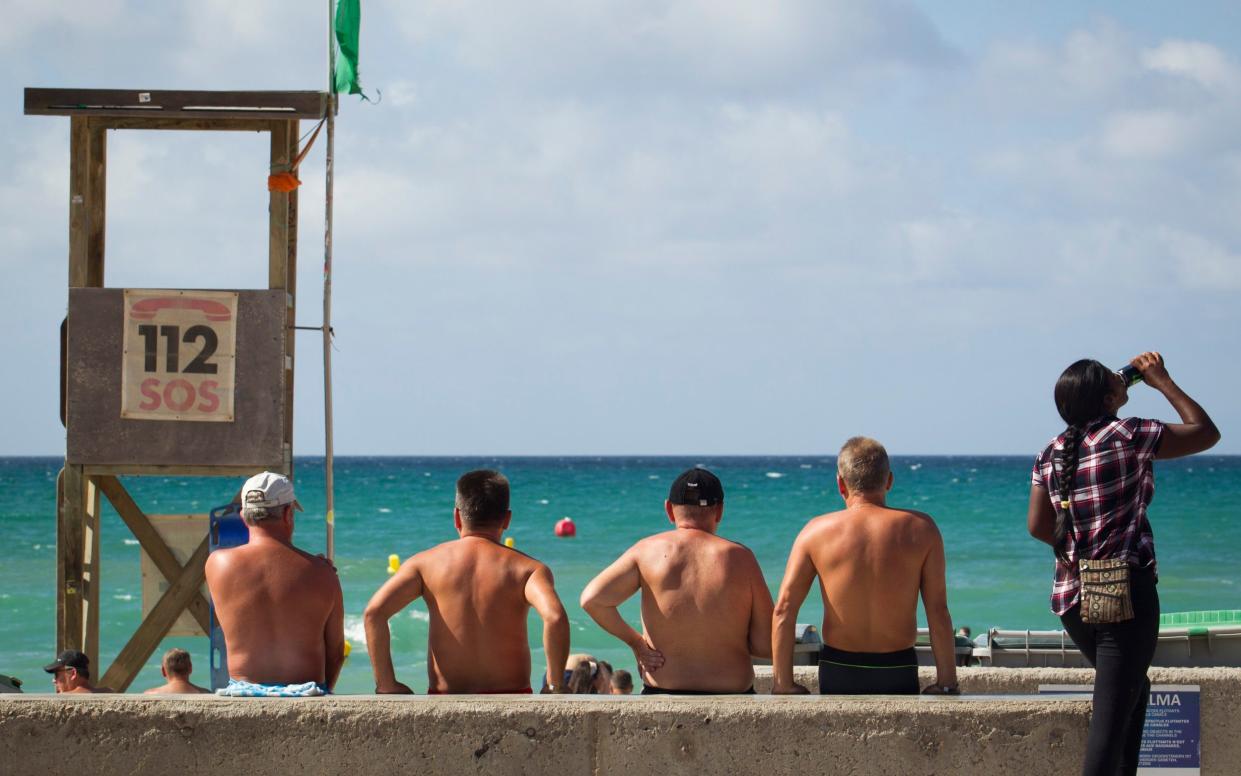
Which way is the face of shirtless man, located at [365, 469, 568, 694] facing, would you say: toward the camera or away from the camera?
away from the camera

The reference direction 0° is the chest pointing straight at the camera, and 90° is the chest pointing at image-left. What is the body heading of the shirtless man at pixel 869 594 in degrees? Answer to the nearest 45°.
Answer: approximately 180°

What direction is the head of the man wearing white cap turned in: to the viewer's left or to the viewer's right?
to the viewer's right

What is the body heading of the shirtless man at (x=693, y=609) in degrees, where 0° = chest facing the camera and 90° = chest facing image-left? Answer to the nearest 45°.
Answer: approximately 180°

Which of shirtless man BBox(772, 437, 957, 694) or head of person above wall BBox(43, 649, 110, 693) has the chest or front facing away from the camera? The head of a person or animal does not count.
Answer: the shirtless man

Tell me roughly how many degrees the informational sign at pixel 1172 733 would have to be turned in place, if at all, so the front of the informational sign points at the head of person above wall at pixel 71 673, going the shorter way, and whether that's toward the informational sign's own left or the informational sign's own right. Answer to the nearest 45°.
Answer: approximately 90° to the informational sign's own right

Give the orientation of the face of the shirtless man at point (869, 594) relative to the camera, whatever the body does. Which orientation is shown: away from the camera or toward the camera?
away from the camera

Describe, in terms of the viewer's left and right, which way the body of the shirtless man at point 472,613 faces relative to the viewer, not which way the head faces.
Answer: facing away from the viewer

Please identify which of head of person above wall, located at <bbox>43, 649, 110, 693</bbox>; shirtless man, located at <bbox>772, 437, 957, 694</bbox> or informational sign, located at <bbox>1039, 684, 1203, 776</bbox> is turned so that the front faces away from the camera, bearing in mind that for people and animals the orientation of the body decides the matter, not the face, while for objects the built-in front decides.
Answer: the shirtless man

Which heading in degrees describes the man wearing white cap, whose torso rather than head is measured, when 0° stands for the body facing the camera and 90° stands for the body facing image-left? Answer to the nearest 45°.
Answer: approximately 180°

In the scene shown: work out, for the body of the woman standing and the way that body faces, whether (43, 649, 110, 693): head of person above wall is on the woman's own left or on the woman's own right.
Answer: on the woman's own left
